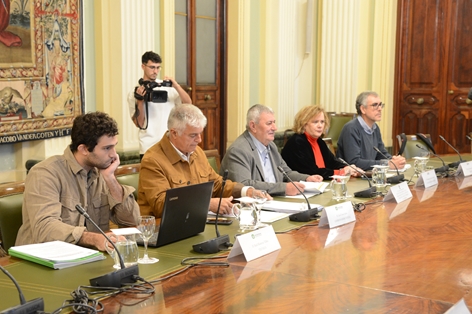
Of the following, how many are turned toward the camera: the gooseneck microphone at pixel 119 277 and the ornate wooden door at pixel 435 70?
1

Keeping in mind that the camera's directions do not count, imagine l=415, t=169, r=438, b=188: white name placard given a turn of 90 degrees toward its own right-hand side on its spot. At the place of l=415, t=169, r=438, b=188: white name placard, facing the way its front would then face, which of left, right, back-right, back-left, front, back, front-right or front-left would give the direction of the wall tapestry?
front-right

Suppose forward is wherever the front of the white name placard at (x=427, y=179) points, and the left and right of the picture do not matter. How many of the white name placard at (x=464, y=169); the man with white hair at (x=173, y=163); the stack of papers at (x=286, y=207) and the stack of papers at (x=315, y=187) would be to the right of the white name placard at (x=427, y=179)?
3

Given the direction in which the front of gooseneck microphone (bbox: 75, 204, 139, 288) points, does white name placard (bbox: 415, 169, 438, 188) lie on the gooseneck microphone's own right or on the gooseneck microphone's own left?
on the gooseneck microphone's own right

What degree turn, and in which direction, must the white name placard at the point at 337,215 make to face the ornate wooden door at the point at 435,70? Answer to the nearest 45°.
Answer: approximately 135° to its left

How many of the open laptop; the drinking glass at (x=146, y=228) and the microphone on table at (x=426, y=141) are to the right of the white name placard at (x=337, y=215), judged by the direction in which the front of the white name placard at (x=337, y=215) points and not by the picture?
2

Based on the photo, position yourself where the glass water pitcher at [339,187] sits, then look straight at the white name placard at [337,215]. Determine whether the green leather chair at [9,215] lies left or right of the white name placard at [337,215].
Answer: right

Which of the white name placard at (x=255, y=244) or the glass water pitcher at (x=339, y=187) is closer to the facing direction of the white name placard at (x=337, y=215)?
the white name placard
